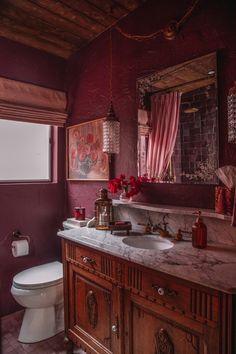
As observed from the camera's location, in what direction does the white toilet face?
facing the viewer and to the left of the viewer

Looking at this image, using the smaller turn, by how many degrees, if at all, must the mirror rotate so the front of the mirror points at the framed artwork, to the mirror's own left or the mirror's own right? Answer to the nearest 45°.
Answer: approximately 90° to the mirror's own right

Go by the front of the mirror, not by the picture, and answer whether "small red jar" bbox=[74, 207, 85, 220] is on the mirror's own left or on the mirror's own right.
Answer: on the mirror's own right

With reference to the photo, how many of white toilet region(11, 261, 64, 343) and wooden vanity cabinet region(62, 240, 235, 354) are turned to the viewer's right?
0

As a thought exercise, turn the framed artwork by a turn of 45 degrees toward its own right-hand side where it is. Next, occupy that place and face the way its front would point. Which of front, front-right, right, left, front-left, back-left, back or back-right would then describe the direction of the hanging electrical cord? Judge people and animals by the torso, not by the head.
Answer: back-left

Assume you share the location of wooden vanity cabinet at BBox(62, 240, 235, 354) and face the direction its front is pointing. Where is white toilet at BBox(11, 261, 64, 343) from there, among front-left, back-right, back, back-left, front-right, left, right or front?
right

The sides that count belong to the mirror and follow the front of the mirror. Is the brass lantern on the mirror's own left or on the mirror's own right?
on the mirror's own right

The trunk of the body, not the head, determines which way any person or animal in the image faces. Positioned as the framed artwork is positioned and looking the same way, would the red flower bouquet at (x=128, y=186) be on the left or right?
on its left

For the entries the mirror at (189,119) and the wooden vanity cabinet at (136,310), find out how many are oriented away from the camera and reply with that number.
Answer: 0

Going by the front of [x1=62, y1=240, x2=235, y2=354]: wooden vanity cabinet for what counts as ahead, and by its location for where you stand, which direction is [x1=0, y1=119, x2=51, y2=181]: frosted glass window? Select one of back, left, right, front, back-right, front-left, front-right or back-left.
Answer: right
